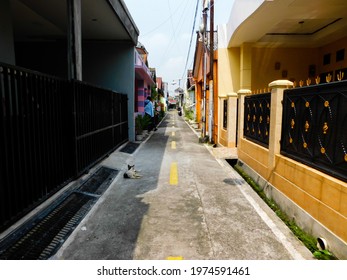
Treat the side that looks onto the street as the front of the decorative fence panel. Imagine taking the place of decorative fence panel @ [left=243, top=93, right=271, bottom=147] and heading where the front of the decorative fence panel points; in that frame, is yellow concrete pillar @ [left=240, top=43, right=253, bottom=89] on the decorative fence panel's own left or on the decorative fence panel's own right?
on the decorative fence panel's own right

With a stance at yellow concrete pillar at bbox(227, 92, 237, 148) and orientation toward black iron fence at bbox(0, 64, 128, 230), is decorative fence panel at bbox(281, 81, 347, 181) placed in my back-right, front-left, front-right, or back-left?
front-left

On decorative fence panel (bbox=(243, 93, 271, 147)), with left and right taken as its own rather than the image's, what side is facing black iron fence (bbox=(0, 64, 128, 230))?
front

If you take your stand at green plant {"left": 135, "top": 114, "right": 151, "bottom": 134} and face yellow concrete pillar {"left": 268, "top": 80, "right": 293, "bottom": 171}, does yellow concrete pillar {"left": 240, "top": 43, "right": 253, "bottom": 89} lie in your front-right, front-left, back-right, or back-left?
front-left

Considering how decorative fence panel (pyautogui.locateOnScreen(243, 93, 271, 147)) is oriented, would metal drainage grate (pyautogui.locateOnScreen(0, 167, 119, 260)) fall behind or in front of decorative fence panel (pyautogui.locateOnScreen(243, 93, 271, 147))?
in front

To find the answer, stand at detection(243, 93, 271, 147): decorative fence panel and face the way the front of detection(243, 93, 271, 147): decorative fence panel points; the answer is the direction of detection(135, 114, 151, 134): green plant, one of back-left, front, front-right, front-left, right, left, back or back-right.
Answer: right

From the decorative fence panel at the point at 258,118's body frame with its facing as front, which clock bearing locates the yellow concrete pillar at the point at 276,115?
The yellow concrete pillar is roughly at 10 o'clock from the decorative fence panel.

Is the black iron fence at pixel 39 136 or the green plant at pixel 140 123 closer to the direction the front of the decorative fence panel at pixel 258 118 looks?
the black iron fence

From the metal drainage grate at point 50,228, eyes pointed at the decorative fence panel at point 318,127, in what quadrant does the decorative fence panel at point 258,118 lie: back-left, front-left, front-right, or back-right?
front-left

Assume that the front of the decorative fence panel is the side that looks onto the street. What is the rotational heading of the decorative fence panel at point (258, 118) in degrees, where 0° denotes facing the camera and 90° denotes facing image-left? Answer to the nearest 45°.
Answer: approximately 45°

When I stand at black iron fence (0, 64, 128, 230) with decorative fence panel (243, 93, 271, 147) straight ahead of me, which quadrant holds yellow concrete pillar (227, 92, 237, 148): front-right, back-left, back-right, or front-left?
front-left
